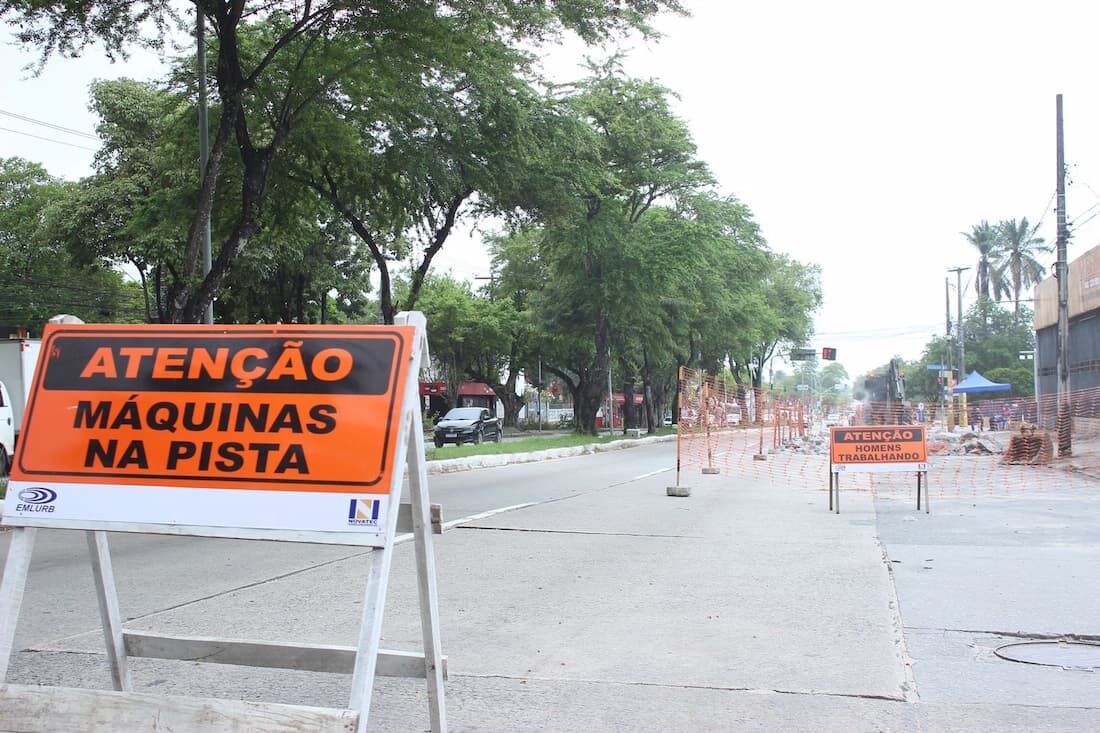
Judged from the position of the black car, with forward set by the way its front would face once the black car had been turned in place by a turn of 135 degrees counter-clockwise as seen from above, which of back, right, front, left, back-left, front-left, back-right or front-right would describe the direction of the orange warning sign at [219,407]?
right

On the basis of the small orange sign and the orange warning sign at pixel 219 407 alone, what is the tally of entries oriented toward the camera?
2

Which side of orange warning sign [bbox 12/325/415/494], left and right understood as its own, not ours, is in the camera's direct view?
front

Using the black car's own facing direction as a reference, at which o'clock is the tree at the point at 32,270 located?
The tree is roughly at 2 o'clock from the black car.

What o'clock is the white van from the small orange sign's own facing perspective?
The white van is roughly at 3 o'clock from the small orange sign.

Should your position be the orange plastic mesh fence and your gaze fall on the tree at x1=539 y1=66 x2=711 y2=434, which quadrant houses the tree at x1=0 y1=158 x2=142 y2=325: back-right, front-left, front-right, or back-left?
front-left

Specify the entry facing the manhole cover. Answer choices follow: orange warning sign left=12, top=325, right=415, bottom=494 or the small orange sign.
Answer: the small orange sign

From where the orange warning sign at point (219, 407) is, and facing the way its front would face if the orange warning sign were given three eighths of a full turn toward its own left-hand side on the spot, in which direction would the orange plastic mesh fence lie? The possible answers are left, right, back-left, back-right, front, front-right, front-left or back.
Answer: front

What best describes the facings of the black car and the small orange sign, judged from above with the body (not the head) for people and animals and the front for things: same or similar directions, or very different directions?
same or similar directions

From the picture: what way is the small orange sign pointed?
toward the camera

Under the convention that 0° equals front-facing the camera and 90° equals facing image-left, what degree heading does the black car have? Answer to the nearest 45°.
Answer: approximately 45°
